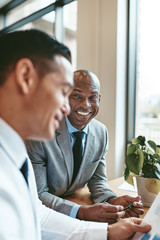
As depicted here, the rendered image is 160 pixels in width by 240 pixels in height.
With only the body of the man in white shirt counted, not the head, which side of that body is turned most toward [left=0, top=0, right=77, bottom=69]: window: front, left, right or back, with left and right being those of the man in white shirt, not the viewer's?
left

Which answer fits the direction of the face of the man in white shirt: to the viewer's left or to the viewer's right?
to the viewer's right

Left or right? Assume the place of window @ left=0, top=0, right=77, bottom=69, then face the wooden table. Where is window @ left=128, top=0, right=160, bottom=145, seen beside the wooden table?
left

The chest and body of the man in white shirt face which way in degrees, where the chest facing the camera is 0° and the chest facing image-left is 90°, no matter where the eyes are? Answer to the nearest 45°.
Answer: approximately 270°

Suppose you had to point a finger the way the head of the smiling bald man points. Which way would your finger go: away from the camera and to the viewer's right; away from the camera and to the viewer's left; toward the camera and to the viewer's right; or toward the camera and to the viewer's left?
toward the camera and to the viewer's left

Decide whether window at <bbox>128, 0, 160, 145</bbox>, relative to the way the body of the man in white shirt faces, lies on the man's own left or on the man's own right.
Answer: on the man's own left

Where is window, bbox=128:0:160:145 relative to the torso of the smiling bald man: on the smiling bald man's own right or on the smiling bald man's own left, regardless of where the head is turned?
on the smiling bald man's own left
